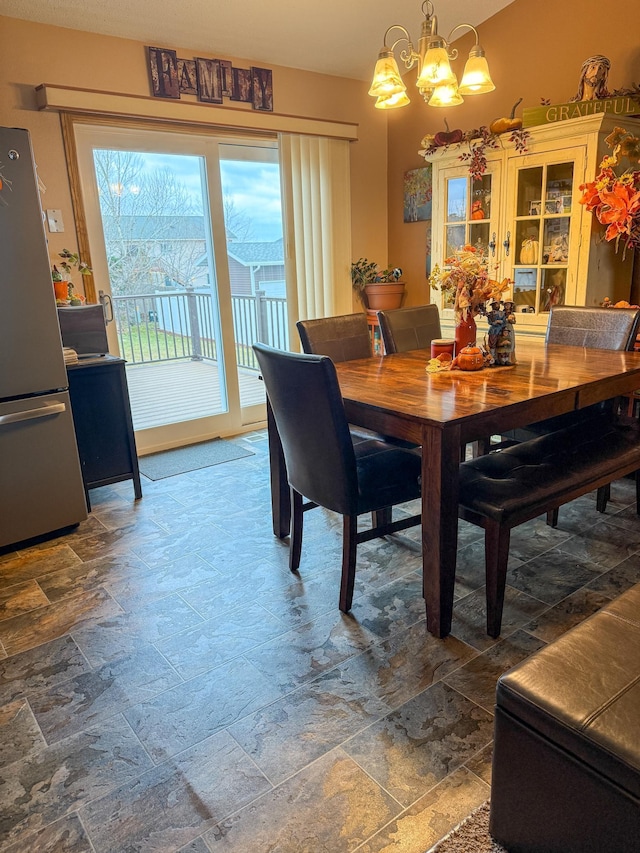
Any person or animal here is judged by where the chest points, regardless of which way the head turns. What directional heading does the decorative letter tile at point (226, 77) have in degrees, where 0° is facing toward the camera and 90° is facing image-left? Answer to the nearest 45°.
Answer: approximately 315°

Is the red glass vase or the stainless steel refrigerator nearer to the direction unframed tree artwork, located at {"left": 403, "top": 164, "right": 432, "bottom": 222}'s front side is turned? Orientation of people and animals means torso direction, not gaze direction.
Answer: the stainless steel refrigerator

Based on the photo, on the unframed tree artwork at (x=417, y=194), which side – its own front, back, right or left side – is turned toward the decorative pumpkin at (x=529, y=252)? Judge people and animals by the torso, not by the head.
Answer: left

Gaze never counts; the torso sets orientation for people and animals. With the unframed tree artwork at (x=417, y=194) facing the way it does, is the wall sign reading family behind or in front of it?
in front

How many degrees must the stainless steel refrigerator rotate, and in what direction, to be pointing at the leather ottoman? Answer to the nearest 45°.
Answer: approximately 45° to its right

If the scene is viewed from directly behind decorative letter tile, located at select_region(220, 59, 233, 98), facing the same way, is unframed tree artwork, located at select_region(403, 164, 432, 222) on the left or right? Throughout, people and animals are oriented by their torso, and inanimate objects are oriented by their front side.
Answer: on its left

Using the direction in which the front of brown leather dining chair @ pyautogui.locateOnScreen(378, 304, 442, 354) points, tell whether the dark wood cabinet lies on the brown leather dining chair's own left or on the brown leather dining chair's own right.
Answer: on the brown leather dining chair's own right

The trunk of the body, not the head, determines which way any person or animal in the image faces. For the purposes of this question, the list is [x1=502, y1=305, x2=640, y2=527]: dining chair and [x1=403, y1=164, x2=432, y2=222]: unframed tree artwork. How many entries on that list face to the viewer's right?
0

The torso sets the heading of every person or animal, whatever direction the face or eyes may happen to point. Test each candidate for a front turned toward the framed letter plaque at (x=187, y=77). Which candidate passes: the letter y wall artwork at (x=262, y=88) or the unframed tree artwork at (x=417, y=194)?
the unframed tree artwork at (x=417, y=194)

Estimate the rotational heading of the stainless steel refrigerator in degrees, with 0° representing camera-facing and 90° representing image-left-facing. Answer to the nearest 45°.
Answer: approximately 315°

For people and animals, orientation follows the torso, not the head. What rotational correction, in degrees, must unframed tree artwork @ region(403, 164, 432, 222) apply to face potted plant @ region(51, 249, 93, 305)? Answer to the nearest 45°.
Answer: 0° — it already faces it

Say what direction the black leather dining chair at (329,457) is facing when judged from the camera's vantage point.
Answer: facing away from the viewer and to the right of the viewer
